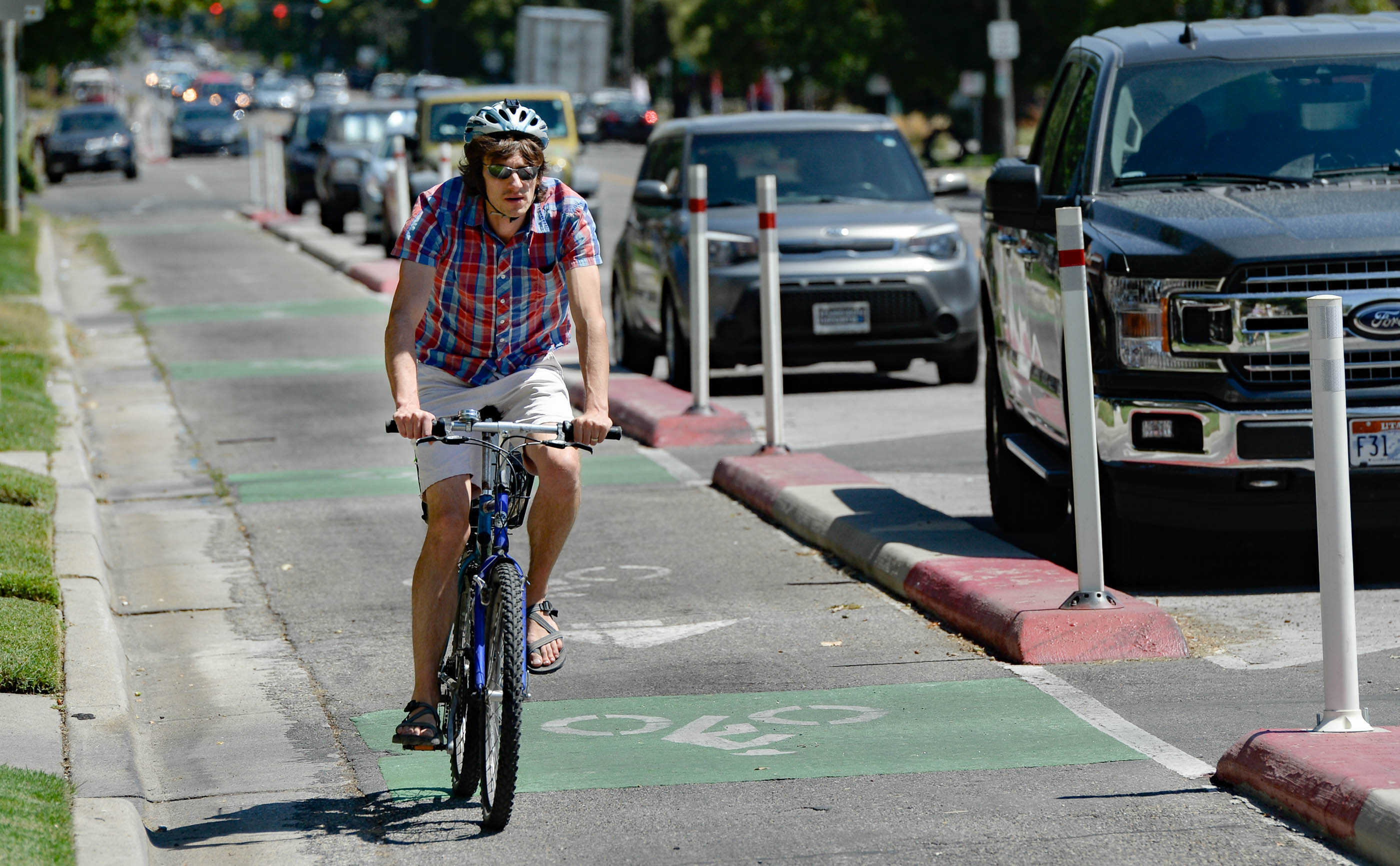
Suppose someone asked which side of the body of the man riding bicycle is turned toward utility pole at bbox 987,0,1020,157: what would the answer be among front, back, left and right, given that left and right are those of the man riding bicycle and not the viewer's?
back

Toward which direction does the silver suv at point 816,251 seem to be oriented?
toward the camera

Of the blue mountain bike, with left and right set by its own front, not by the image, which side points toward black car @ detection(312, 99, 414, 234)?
back

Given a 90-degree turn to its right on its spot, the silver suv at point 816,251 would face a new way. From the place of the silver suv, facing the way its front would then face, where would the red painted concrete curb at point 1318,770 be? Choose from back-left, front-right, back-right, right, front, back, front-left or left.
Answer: left

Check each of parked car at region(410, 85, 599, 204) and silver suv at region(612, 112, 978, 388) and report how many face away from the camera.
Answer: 0

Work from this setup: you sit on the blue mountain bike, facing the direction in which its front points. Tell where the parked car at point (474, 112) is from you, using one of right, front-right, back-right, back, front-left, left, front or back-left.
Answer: back

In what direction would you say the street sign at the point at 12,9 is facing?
toward the camera

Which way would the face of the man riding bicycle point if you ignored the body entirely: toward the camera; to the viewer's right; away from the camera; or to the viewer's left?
toward the camera

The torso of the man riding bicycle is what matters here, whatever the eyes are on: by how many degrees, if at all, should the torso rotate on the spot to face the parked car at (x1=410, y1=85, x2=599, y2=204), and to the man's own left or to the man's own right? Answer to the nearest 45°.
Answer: approximately 180°

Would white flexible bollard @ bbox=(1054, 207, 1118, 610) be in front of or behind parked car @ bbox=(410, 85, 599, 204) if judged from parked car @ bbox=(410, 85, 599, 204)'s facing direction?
in front

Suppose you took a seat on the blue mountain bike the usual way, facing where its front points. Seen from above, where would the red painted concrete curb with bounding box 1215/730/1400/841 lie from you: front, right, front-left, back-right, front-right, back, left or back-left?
left

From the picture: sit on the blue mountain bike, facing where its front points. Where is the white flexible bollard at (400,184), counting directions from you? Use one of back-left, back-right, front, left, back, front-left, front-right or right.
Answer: back

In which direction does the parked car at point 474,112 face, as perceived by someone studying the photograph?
facing the viewer

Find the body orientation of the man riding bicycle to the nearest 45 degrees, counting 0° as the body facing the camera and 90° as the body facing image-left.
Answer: approximately 0°
